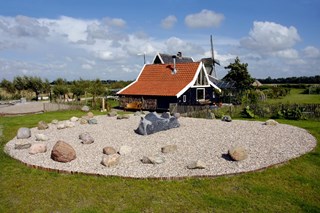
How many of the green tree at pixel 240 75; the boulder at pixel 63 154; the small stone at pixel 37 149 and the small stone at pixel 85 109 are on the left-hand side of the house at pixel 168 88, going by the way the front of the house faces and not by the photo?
1

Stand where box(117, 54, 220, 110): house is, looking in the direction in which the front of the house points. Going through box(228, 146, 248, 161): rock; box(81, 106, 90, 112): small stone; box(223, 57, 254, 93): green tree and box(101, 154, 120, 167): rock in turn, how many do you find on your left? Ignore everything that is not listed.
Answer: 1

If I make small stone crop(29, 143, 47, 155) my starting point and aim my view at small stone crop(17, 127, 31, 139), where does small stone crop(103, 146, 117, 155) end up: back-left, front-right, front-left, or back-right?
back-right

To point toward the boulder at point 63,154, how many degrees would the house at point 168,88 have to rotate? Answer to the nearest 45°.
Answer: approximately 45° to its right

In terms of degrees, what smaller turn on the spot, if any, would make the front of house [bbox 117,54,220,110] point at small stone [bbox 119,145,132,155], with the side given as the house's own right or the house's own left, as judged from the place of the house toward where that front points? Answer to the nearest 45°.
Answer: approximately 45° to the house's own right

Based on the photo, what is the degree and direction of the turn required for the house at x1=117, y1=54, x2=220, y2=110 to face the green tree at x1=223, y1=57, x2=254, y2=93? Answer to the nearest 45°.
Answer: approximately 90° to its left

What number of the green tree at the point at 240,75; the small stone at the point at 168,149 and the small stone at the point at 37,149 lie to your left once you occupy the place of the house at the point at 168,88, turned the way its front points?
1

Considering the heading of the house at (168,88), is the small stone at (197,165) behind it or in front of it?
in front

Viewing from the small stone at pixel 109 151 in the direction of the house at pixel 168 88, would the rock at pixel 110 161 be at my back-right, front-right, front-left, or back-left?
back-right

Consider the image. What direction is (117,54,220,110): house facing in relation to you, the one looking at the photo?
facing the viewer and to the right of the viewer
